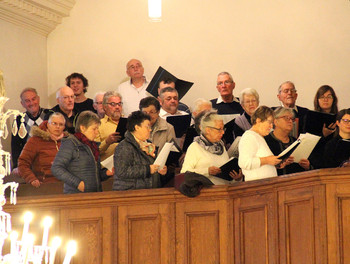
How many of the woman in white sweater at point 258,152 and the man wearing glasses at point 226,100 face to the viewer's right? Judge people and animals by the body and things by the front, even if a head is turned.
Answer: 1

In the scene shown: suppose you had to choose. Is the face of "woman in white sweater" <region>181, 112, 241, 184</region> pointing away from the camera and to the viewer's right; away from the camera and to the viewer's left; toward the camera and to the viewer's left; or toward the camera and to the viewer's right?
toward the camera and to the viewer's right

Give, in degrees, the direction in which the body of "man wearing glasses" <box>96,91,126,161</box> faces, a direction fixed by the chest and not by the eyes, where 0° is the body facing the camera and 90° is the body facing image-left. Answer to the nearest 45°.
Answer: approximately 315°

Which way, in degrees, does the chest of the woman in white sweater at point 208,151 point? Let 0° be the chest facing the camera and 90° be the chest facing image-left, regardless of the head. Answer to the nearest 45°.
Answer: approximately 315°

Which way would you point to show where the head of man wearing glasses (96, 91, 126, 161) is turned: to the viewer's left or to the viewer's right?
to the viewer's right
